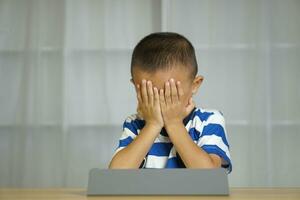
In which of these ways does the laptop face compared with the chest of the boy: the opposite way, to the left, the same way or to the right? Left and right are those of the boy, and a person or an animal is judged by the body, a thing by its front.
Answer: the opposite way

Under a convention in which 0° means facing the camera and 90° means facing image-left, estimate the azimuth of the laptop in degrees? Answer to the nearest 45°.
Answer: approximately 180°

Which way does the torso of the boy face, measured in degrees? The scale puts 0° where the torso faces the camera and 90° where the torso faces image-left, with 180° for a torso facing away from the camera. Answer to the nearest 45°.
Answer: approximately 0°

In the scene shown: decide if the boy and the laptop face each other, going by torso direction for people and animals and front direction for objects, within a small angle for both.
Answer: yes

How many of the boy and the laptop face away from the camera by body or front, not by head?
1
